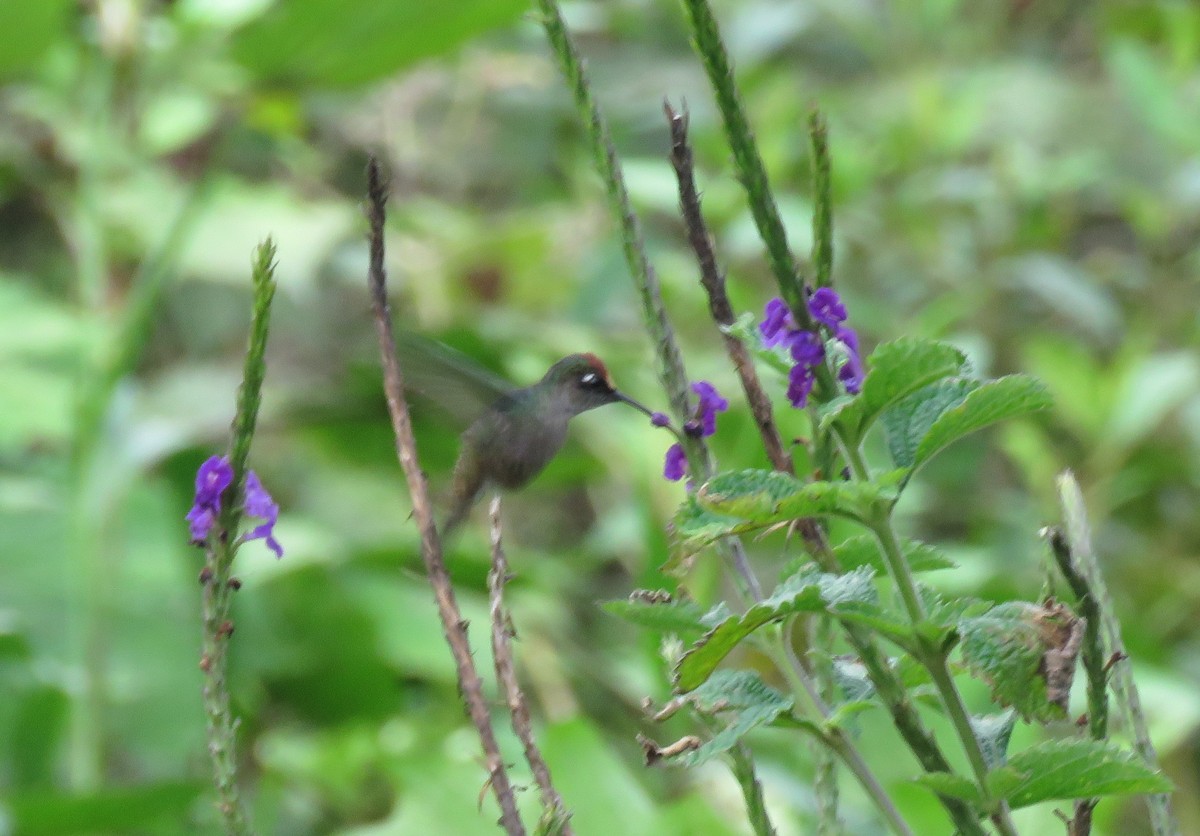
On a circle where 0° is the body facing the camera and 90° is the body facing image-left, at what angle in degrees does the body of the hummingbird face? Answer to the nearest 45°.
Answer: approximately 270°
